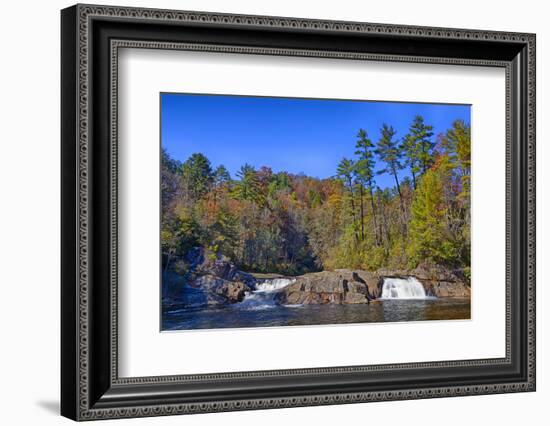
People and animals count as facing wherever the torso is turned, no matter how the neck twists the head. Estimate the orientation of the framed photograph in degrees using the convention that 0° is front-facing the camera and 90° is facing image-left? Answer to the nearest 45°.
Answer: approximately 315°
